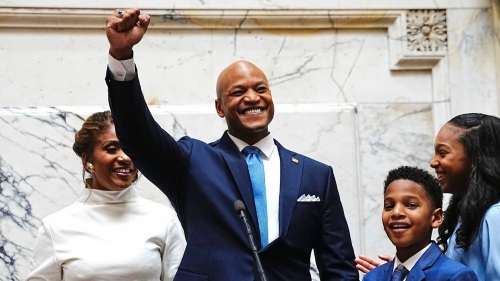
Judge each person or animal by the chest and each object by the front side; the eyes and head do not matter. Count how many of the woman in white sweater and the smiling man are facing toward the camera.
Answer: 2

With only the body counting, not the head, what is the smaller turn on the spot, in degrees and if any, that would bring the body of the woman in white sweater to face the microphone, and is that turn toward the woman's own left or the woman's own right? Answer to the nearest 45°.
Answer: approximately 45° to the woman's own left

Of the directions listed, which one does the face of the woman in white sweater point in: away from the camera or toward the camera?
toward the camera

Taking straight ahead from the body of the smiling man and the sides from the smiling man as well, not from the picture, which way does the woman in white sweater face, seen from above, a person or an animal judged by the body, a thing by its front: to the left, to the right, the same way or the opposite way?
the same way

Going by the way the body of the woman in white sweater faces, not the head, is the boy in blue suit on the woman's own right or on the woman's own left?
on the woman's own left

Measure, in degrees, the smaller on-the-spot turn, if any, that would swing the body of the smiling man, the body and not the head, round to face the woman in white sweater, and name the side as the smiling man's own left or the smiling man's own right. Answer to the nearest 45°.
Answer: approximately 135° to the smiling man's own right

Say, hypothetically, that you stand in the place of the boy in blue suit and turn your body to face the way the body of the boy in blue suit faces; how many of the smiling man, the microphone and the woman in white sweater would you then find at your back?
0

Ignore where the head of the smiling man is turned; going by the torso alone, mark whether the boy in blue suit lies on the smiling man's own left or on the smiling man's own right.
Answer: on the smiling man's own left

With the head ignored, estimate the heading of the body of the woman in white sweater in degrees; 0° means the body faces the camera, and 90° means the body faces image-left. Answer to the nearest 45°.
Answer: approximately 0°

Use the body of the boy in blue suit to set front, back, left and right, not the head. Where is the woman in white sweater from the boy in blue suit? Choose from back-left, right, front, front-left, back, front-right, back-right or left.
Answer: front-right
